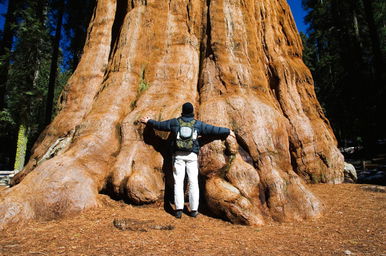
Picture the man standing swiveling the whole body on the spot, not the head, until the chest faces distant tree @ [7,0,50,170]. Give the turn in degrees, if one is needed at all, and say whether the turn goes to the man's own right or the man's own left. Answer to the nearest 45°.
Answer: approximately 45° to the man's own left

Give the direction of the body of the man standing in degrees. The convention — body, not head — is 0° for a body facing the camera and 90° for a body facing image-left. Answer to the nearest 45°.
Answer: approximately 180°
